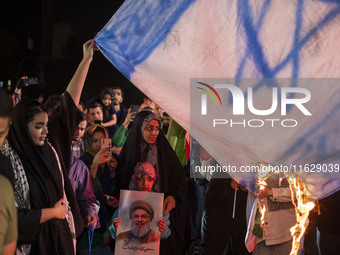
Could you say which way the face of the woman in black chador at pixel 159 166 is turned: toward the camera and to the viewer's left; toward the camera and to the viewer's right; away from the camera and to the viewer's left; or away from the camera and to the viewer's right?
toward the camera and to the viewer's right

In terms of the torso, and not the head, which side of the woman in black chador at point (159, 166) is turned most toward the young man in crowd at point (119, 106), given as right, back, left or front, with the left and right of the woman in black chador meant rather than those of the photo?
back

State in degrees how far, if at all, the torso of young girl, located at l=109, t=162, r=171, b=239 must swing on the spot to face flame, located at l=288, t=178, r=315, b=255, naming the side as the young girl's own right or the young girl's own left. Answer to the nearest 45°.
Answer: approximately 45° to the young girl's own left

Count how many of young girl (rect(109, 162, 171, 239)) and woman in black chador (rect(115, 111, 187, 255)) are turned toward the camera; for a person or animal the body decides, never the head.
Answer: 2

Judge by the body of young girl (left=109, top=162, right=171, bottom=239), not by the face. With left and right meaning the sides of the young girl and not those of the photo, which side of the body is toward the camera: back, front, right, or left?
front

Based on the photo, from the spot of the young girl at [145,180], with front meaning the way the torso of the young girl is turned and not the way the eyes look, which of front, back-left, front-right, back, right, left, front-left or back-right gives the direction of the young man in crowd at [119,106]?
back

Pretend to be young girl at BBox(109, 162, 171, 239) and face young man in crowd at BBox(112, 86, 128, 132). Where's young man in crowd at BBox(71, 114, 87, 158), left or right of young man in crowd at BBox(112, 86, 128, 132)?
left

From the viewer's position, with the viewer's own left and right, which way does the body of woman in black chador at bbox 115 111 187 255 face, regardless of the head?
facing the viewer

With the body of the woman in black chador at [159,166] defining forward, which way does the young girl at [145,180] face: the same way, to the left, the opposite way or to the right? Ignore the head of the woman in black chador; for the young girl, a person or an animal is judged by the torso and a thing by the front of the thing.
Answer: the same way

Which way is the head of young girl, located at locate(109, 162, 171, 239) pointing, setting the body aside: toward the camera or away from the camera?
toward the camera
